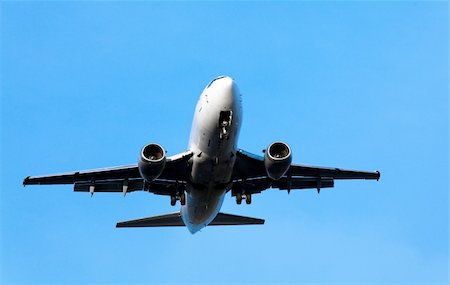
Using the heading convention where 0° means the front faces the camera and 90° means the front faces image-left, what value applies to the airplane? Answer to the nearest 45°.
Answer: approximately 0°
